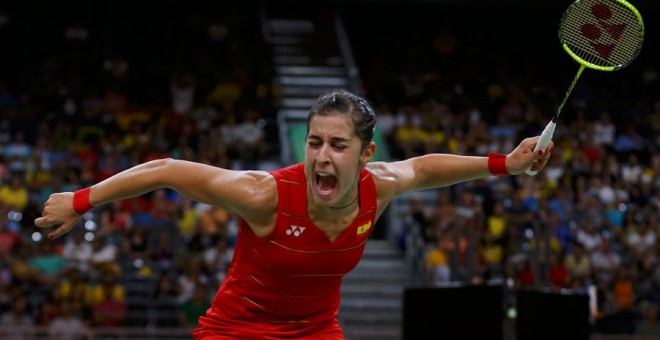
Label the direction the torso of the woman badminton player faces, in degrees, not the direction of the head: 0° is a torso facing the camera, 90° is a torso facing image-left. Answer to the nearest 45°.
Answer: approximately 315°
